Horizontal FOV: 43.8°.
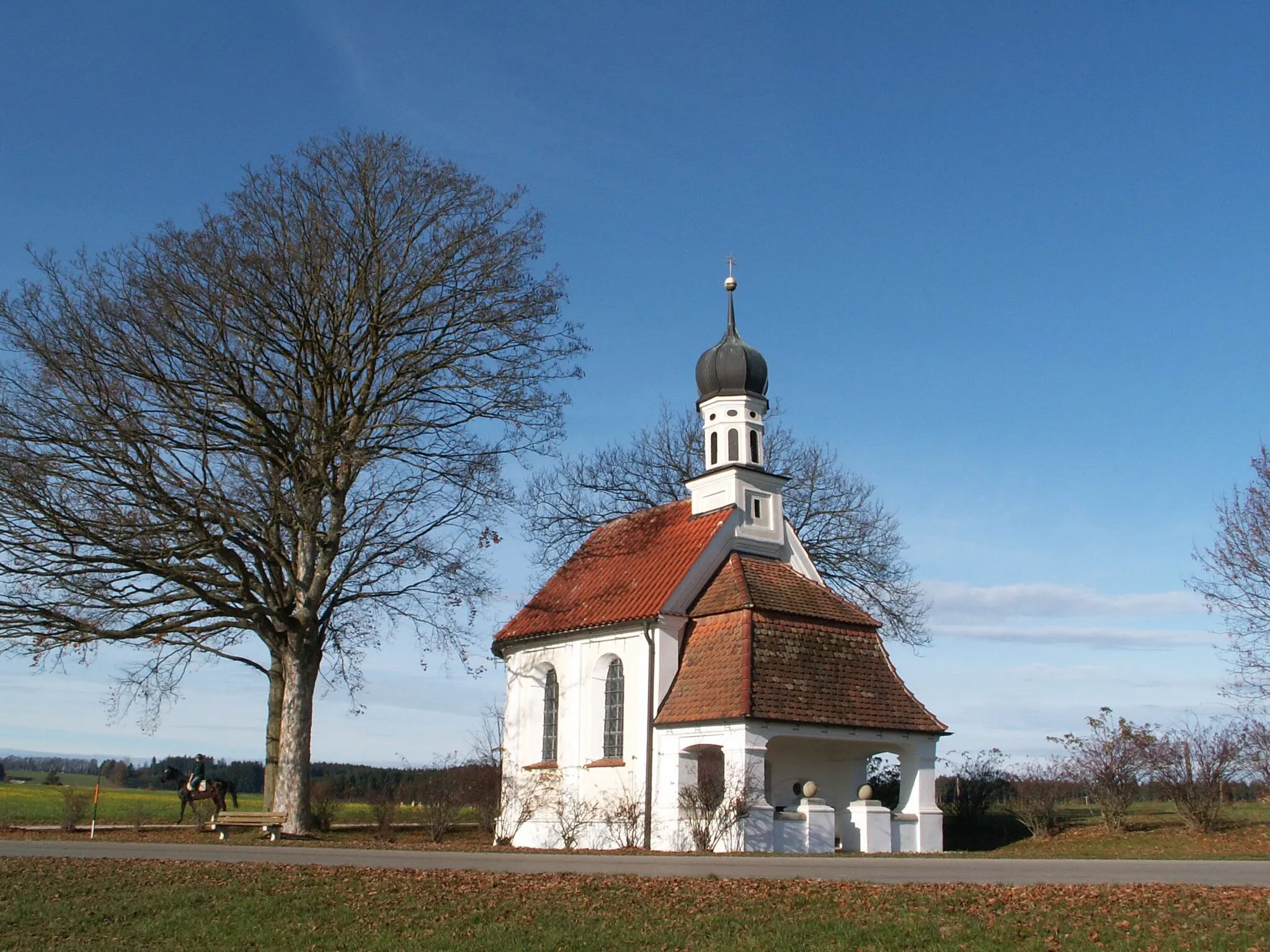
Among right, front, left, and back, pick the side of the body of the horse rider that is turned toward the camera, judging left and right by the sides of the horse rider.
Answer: left

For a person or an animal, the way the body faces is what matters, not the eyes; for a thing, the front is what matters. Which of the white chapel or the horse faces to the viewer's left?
the horse

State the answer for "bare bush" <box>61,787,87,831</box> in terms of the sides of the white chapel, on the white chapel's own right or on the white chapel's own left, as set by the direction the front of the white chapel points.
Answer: on the white chapel's own right

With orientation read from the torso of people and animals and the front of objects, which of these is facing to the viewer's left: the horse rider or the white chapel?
the horse rider

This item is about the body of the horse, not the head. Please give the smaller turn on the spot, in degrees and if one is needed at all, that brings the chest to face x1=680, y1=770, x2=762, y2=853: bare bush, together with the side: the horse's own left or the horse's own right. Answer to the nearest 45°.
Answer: approximately 135° to the horse's own left

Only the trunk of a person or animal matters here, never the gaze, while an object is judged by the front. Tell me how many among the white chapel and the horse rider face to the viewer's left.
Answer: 1

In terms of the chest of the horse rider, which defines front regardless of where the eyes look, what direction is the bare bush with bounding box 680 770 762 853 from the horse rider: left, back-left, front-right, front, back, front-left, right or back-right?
back-left

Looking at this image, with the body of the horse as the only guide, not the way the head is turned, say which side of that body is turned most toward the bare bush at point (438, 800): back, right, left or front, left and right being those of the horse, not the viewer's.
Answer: back

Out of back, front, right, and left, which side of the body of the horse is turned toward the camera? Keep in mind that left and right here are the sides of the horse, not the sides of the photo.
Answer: left

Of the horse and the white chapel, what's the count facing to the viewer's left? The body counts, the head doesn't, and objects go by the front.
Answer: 1
